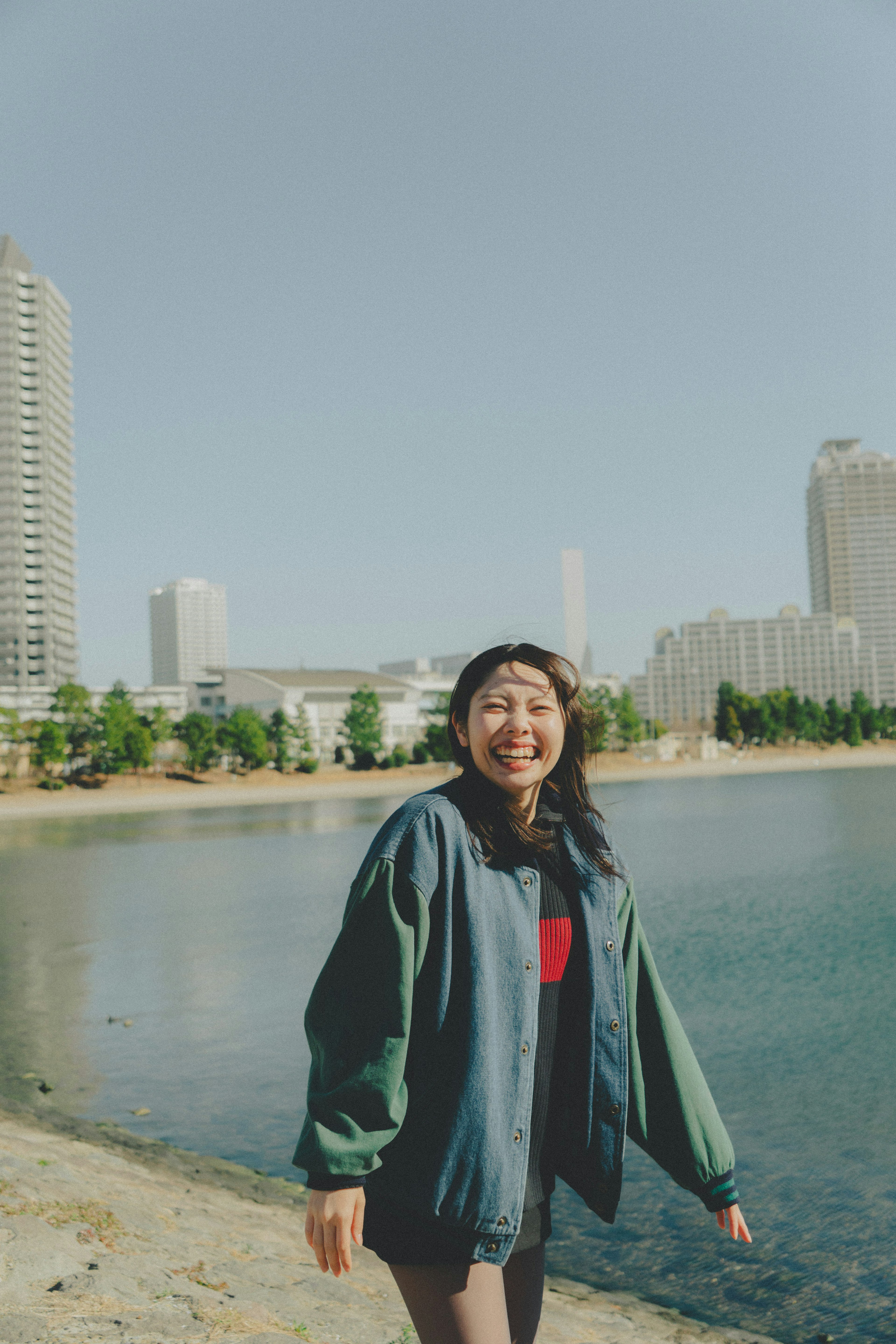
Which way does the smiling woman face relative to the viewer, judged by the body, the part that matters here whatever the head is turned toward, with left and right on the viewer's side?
facing the viewer and to the right of the viewer
